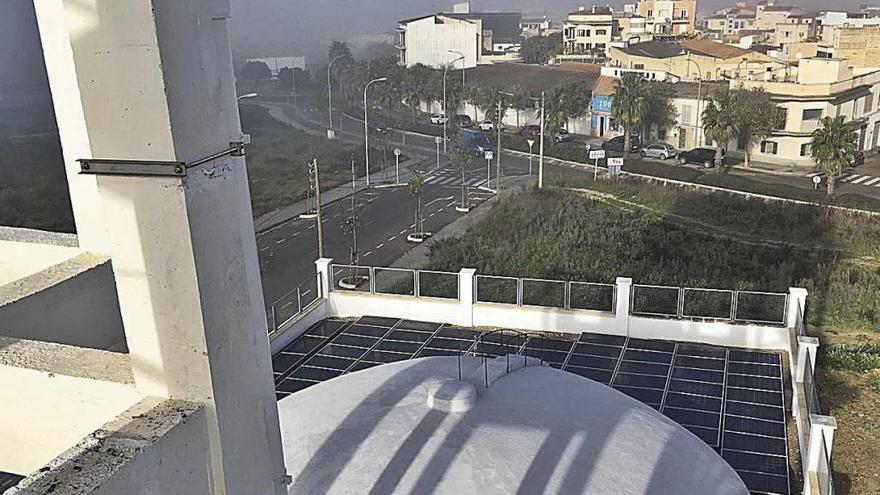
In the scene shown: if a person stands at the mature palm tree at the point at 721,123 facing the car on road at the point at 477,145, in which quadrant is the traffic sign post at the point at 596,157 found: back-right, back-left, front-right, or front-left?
front-left

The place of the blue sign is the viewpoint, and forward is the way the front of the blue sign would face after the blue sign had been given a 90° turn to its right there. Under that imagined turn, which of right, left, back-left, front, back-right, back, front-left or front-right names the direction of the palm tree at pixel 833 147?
back-left

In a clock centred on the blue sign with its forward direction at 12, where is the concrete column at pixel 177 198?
The concrete column is roughly at 12 o'clock from the blue sign.

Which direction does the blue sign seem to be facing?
toward the camera

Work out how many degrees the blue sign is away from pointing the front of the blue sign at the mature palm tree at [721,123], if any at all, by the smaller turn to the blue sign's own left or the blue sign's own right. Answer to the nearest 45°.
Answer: approximately 45° to the blue sign's own left

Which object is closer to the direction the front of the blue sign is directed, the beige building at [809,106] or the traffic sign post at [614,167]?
the traffic sign post

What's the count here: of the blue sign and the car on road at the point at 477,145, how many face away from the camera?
0

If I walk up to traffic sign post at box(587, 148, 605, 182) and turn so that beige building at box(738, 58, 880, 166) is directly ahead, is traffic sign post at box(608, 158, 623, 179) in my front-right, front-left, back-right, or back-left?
front-right

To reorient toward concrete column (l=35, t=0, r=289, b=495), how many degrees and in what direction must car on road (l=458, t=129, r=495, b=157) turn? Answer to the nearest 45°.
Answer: approximately 45° to its right

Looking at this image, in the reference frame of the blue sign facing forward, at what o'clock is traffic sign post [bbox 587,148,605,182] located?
The traffic sign post is roughly at 12 o'clock from the blue sign.

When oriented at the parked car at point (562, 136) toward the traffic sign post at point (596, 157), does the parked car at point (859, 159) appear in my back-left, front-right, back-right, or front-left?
front-left
